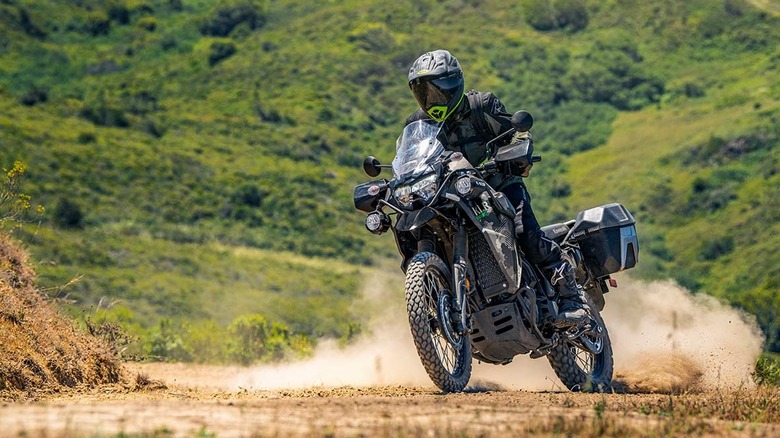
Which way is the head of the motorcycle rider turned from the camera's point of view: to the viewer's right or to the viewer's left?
to the viewer's left

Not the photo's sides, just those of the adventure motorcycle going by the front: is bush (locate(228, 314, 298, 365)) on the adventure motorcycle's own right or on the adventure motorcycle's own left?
on the adventure motorcycle's own right

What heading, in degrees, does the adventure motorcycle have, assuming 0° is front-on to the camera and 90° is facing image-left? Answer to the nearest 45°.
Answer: approximately 45°

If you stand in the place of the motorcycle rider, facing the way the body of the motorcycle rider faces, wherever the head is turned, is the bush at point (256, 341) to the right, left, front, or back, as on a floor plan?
right

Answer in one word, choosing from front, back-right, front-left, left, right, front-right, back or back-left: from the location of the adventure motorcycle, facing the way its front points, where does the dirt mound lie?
front-right

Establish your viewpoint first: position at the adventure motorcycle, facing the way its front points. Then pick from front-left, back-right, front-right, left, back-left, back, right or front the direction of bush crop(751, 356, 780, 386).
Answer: back

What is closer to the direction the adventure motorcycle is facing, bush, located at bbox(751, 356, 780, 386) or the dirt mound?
the dirt mound

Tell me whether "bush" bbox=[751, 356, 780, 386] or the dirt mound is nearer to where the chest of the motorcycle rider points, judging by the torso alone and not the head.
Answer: the dirt mound

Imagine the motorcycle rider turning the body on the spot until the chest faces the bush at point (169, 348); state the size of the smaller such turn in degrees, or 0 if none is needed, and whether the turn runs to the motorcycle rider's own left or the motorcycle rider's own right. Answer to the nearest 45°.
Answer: approximately 90° to the motorcycle rider's own right

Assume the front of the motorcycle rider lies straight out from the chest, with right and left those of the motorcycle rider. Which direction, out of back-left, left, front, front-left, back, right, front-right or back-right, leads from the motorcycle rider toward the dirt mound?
front-right
